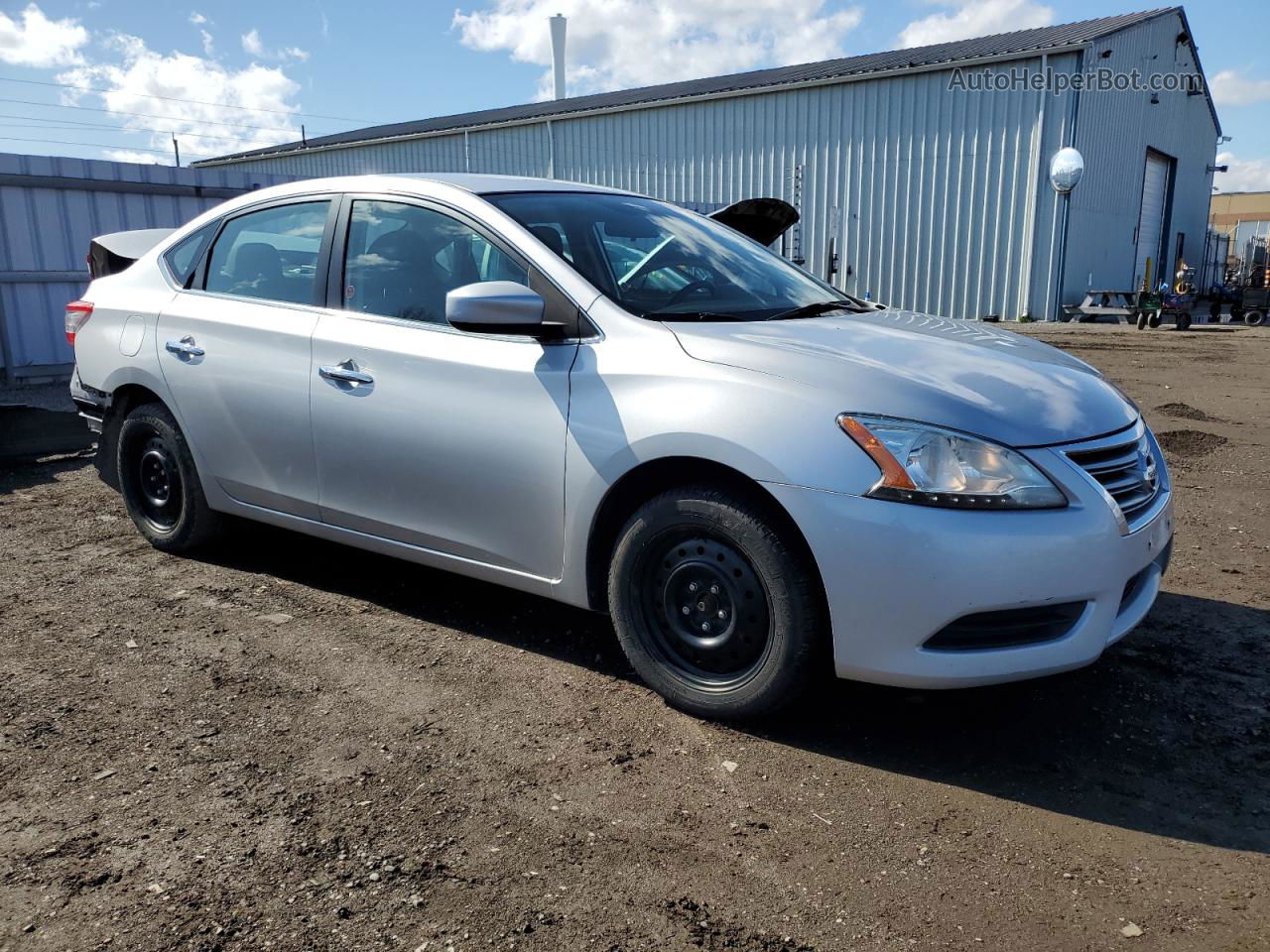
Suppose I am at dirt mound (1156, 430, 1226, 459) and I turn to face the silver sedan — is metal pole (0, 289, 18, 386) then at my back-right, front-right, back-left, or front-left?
front-right

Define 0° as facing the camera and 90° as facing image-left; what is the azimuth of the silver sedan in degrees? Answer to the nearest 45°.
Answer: approximately 315°

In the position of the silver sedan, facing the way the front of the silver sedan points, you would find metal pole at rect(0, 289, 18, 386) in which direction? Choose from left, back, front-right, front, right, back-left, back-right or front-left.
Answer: back

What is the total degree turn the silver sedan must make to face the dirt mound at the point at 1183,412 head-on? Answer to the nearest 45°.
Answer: approximately 90° to its left

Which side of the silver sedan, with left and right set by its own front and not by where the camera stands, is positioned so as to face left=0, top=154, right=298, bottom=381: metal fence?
back

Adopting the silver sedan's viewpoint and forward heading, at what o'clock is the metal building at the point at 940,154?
The metal building is roughly at 8 o'clock from the silver sedan.

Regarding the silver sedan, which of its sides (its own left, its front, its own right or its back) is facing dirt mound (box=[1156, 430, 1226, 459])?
left

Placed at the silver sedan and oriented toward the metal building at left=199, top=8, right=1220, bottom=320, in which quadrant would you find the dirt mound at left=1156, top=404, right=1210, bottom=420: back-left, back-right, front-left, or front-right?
front-right
